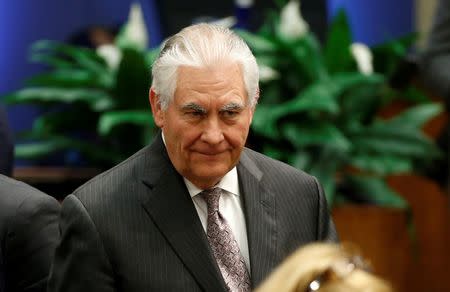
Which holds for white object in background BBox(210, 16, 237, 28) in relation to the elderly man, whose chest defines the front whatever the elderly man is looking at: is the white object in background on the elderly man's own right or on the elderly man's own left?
on the elderly man's own left

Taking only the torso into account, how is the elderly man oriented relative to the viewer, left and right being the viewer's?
facing the viewer and to the right of the viewer

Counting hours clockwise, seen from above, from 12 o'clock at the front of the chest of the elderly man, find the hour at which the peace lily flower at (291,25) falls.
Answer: The peace lily flower is roughly at 8 o'clock from the elderly man.

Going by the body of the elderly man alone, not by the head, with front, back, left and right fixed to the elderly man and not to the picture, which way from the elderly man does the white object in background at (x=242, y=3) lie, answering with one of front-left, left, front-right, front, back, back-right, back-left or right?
back-left

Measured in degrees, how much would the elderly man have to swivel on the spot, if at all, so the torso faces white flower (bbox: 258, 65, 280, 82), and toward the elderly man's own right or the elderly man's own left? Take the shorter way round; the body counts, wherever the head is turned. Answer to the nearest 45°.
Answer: approximately 135° to the elderly man's own left
